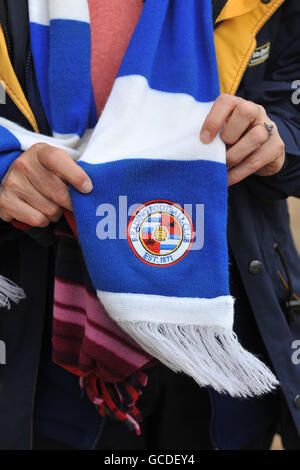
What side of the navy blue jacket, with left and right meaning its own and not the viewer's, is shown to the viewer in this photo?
front
